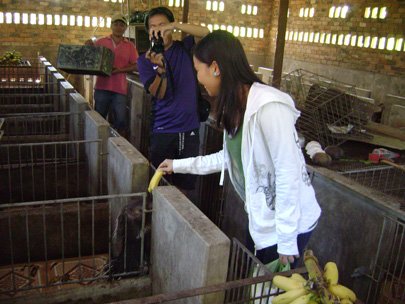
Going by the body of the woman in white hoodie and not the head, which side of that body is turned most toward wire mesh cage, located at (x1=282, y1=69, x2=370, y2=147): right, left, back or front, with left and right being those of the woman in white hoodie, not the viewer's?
right

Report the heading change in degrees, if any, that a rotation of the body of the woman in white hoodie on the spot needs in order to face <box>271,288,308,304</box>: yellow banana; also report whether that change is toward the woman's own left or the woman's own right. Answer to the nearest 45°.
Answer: approximately 90° to the woman's own left

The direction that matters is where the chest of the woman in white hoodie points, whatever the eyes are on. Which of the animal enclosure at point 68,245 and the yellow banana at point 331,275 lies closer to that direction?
the animal enclosure

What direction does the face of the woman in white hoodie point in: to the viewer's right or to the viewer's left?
to the viewer's left

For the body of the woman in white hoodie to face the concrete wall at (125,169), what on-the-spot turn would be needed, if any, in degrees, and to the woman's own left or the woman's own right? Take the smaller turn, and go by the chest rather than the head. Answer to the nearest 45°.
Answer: approximately 45° to the woman's own right

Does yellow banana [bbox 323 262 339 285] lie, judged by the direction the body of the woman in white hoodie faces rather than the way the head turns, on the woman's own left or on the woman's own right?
on the woman's own left

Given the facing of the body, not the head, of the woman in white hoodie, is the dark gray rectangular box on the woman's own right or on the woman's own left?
on the woman's own right

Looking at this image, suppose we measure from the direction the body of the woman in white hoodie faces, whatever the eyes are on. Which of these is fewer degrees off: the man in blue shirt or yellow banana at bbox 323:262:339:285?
the man in blue shirt

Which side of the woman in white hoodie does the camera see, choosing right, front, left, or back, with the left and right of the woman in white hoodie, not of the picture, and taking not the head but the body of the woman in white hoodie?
left

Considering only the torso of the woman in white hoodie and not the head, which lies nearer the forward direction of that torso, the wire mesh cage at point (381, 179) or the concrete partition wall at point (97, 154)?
the concrete partition wall
